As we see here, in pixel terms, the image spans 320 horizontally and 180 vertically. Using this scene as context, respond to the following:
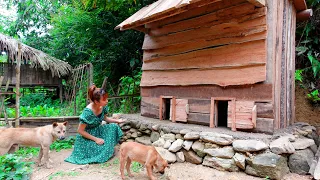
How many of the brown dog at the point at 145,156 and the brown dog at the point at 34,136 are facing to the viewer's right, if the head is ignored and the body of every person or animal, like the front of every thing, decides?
2

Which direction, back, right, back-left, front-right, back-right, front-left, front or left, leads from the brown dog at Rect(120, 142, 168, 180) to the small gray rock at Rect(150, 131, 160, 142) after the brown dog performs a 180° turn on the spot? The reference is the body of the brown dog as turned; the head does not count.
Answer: right

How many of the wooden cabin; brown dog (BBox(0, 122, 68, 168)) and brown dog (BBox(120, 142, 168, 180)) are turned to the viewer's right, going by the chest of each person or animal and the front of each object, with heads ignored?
2

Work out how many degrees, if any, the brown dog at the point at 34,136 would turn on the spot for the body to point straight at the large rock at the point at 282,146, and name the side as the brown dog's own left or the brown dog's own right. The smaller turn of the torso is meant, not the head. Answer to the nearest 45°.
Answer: approximately 45° to the brown dog's own right

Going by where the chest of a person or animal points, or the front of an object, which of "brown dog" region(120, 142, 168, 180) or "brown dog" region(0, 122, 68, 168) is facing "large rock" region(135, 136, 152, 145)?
"brown dog" region(0, 122, 68, 168)

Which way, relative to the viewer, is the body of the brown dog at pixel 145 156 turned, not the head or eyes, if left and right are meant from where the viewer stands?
facing to the right of the viewer

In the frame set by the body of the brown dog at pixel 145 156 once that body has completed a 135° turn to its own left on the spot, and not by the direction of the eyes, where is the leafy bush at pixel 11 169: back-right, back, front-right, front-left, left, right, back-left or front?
front-left

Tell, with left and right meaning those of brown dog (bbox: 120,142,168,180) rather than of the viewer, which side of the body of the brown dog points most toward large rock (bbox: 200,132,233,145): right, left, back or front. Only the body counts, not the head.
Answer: front

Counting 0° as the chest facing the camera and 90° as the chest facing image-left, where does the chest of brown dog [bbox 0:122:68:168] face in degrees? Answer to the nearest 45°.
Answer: approximately 270°

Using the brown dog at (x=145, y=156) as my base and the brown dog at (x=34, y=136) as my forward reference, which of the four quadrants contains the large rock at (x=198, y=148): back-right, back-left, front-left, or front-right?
back-right

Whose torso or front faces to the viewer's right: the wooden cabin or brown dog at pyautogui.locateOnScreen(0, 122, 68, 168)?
the brown dog

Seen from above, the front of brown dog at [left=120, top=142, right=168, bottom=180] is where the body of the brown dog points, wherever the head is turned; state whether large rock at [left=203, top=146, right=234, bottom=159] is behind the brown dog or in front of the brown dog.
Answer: in front
